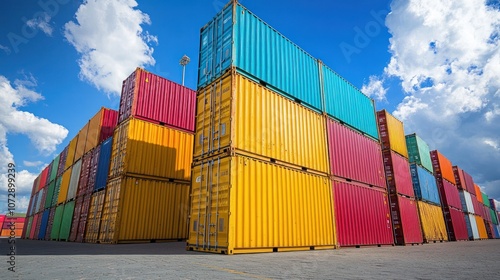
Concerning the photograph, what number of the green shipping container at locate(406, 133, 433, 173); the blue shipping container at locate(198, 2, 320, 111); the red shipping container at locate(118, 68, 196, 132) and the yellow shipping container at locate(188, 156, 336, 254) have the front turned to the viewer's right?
0

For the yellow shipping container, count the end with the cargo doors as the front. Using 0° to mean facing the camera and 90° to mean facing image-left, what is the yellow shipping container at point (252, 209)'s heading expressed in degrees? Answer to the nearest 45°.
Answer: approximately 45°

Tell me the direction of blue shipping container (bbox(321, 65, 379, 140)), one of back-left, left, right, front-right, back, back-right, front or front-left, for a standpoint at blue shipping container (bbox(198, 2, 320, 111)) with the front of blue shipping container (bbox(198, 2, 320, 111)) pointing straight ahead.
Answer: back

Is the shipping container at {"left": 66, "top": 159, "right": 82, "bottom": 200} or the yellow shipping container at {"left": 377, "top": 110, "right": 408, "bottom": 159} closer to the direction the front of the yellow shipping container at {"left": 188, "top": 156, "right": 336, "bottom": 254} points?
the shipping container

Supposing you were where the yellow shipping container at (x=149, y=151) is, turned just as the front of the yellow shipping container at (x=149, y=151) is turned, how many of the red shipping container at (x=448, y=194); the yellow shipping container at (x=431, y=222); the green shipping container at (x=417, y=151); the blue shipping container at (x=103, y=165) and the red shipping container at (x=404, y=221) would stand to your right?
1

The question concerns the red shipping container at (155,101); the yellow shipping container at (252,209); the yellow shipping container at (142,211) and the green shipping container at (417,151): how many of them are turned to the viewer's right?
0

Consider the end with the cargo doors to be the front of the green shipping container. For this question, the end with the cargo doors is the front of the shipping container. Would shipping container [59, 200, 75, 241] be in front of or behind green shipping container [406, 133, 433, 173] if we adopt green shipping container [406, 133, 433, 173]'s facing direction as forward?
in front

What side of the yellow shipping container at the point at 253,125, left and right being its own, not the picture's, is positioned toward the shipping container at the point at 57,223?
right

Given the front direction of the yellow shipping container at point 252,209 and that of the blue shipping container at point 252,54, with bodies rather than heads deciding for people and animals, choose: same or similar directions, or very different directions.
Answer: same or similar directions

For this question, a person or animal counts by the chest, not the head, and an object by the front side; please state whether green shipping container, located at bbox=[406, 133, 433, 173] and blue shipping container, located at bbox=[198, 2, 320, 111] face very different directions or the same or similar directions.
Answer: same or similar directions

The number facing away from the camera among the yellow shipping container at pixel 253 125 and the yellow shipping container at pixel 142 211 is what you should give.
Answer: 0

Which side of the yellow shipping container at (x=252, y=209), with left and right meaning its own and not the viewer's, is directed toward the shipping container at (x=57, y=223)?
right

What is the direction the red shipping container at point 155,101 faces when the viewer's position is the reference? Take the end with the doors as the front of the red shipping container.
facing the viewer and to the left of the viewer

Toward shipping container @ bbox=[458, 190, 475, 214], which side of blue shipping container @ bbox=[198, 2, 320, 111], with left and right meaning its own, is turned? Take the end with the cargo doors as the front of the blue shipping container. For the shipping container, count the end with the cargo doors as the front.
back

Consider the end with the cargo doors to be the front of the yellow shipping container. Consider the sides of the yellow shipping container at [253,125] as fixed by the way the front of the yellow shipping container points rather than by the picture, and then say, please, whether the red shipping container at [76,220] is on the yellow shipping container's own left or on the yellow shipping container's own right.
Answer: on the yellow shipping container's own right

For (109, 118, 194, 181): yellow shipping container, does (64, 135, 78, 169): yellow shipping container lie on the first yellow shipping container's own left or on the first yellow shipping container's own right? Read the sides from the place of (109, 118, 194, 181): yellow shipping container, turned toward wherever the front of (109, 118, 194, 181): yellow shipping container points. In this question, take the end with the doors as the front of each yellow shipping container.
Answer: on the first yellow shipping container's own right

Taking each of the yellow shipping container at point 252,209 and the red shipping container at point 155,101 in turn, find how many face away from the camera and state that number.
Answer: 0

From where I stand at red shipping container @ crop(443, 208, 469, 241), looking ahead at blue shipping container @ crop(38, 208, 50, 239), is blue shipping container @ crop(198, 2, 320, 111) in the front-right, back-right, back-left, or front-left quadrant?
front-left
